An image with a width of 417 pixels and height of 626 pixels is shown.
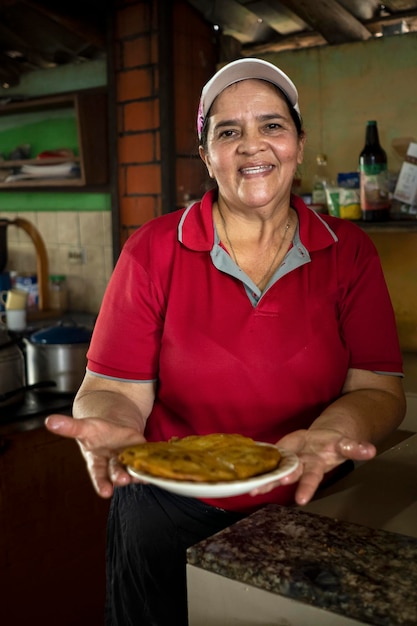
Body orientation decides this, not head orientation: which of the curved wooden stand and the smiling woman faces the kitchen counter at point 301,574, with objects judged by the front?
the smiling woman

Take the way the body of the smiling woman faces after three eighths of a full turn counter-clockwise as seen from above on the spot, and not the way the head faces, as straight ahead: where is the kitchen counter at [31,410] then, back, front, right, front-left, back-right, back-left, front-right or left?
left

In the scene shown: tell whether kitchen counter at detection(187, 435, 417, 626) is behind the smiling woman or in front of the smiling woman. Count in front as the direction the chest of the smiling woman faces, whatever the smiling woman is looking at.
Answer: in front

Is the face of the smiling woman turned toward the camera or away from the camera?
toward the camera

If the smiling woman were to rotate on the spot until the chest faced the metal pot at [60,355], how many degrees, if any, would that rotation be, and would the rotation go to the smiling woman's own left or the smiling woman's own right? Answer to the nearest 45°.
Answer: approximately 135° to the smiling woman's own right

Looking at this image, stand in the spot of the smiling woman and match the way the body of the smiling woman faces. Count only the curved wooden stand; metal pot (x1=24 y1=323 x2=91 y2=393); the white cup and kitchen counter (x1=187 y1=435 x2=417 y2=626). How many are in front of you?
1

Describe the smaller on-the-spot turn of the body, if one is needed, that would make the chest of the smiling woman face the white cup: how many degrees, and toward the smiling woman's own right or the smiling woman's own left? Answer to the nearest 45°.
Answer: approximately 135° to the smiling woman's own right

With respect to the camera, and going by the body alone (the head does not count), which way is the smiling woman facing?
toward the camera

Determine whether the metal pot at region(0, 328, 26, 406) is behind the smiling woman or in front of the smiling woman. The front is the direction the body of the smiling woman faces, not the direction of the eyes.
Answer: behind
